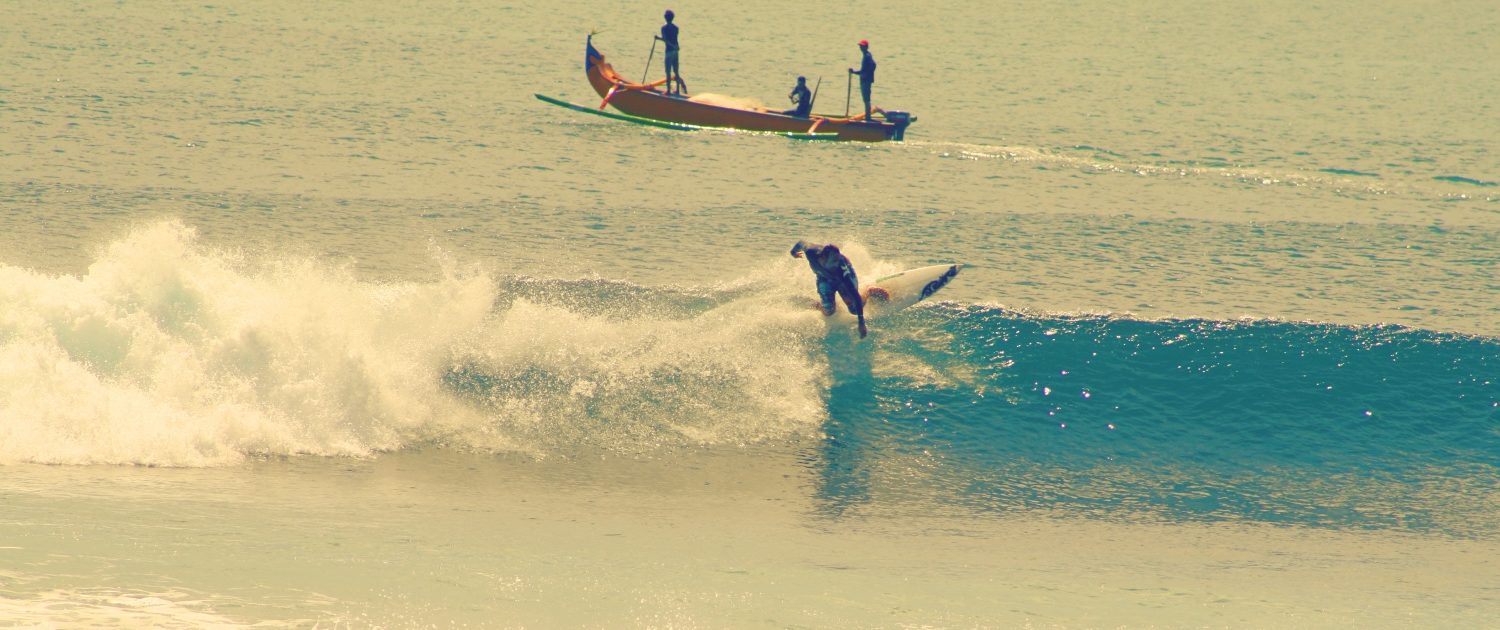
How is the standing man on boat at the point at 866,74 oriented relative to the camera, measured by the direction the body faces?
to the viewer's left

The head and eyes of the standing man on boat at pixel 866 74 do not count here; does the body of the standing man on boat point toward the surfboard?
no

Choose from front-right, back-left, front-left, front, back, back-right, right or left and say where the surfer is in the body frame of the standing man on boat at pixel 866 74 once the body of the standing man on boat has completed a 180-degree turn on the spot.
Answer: right
